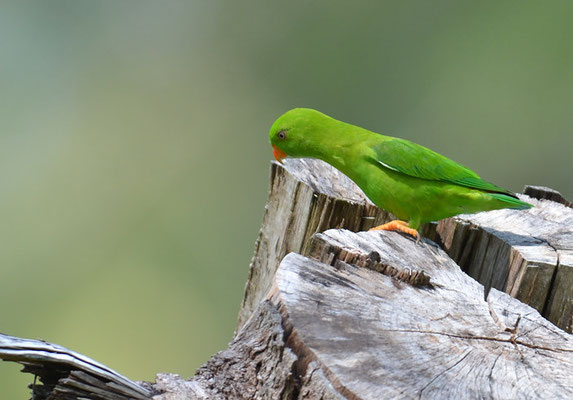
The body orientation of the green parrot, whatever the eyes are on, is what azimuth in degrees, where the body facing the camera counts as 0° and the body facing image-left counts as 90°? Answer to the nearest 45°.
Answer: approximately 90°
